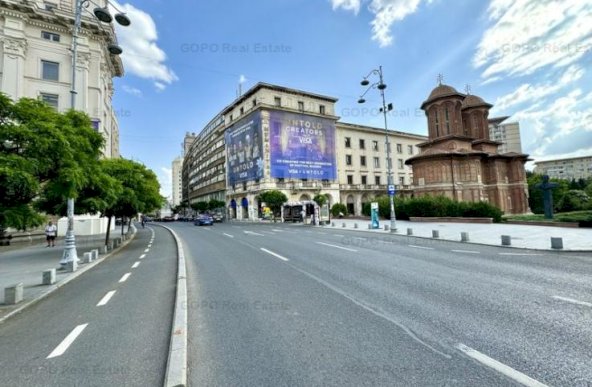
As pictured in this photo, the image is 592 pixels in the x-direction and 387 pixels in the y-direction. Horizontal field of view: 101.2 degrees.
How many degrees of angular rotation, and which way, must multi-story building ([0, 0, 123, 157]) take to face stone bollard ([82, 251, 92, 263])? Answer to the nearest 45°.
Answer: approximately 45° to its right

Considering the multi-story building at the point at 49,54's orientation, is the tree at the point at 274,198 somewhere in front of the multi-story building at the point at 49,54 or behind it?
in front

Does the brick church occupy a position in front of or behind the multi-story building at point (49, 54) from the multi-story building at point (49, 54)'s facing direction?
in front

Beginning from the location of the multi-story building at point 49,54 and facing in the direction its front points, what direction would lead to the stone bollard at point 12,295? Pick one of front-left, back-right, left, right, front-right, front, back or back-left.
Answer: front-right

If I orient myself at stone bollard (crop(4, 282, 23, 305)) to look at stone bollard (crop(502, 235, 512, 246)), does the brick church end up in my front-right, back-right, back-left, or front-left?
front-left

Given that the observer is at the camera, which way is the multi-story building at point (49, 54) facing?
facing the viewer and to the right of the viewer
